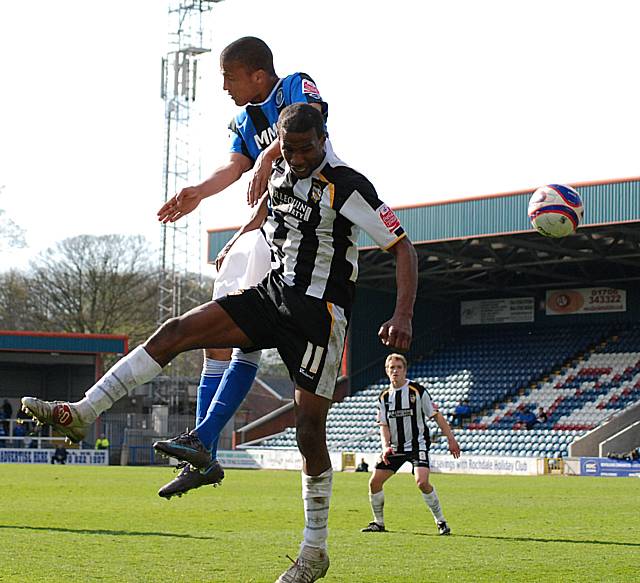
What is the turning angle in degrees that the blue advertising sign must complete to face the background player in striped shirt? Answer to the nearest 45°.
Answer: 0° — it already faces them

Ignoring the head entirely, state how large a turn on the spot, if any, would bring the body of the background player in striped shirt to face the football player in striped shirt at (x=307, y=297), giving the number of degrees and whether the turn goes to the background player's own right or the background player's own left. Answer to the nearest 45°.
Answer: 0° — they already face them

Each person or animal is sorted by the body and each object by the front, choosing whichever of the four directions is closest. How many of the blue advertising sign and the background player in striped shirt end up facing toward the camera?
2

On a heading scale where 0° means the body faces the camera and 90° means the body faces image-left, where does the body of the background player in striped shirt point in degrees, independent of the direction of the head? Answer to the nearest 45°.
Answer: approximately 0°

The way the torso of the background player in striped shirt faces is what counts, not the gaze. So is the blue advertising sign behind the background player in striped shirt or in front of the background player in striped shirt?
behind

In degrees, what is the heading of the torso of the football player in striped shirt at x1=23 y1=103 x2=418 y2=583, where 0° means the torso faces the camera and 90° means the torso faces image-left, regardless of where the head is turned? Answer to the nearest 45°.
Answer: approximately 45°
